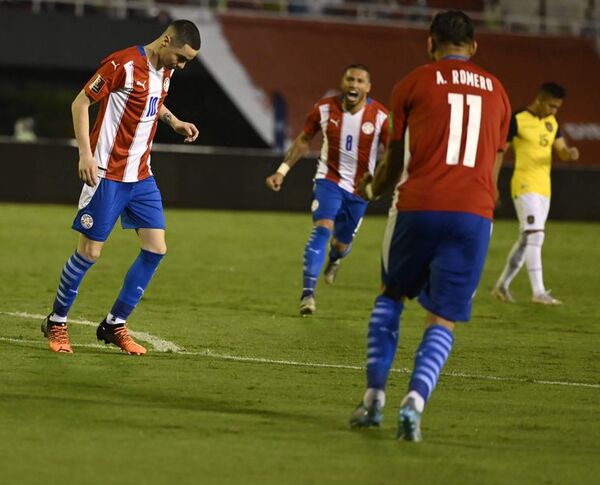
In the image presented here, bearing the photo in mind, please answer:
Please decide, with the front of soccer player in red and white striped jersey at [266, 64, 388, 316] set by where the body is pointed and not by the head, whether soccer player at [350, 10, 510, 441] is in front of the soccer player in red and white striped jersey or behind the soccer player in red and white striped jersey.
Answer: in front

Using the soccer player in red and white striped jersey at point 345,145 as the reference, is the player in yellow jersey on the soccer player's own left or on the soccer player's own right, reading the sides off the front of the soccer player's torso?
on the soccer player's own left

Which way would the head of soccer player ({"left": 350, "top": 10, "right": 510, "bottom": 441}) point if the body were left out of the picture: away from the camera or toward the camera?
away from the camera

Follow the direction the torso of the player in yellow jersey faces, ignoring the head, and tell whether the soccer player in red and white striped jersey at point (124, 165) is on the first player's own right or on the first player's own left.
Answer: on the first player's own right

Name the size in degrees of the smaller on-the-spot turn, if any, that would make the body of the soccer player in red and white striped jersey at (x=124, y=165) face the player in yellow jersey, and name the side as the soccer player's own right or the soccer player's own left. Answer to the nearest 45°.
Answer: approximately 90° to the soccer player's own left

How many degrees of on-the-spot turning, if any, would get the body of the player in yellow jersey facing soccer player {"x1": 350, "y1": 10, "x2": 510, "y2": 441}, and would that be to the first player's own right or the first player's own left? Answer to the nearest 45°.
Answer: approximately 45° to the first player's own right

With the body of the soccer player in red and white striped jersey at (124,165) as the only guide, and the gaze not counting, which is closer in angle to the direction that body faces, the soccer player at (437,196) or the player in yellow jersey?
the soccer player
